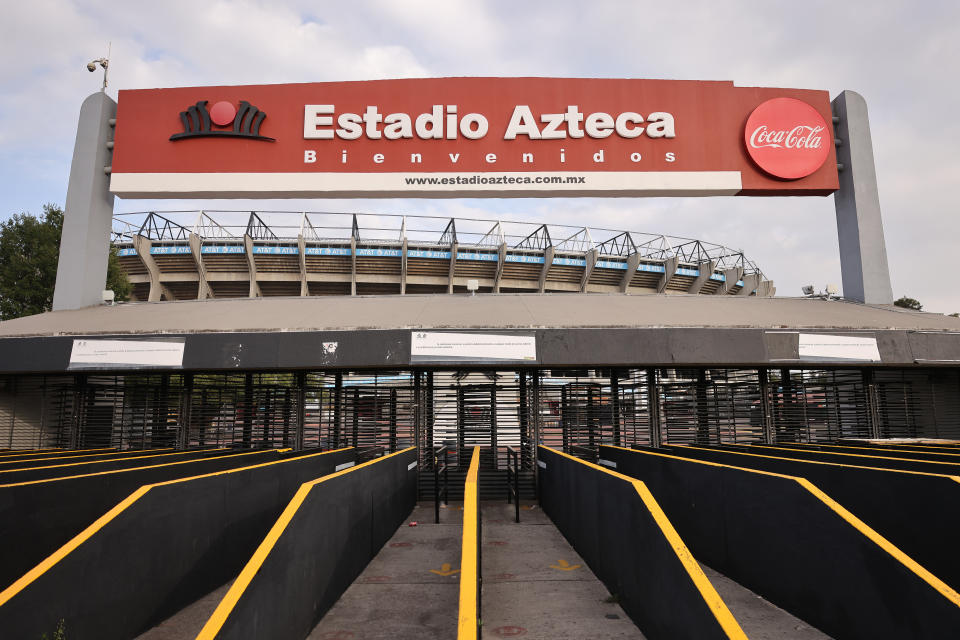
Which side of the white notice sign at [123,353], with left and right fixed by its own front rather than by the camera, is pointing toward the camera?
front

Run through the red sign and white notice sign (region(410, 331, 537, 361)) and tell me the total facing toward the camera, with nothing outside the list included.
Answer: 2

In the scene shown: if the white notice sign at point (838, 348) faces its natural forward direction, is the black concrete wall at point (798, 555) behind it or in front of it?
in front

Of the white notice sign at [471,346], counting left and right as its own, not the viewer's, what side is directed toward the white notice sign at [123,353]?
right

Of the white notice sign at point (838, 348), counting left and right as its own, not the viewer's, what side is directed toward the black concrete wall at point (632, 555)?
front

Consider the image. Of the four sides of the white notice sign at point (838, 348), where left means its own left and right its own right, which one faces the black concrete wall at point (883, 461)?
front

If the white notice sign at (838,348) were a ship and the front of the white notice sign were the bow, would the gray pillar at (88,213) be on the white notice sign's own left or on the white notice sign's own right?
on the white notice sign's own right

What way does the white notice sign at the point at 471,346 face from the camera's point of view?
toward the camera

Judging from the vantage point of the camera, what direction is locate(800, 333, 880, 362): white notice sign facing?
facing the viewer

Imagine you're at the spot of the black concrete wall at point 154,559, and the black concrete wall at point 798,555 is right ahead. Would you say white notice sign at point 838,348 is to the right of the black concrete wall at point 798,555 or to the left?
left

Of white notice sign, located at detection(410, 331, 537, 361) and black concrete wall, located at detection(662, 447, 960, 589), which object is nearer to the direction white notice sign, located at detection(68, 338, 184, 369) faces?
the black concrete wall

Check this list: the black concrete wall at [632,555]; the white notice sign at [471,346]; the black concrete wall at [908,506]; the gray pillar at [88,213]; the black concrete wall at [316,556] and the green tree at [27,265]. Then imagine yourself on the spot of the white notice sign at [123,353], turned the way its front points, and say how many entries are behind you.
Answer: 2

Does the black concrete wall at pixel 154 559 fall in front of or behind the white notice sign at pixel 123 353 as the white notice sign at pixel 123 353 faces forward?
in front

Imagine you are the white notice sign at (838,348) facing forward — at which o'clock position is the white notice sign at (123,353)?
the white notice sign at (123,353) is roughly at 2 o'clock from the white notice sign at (838,348).
